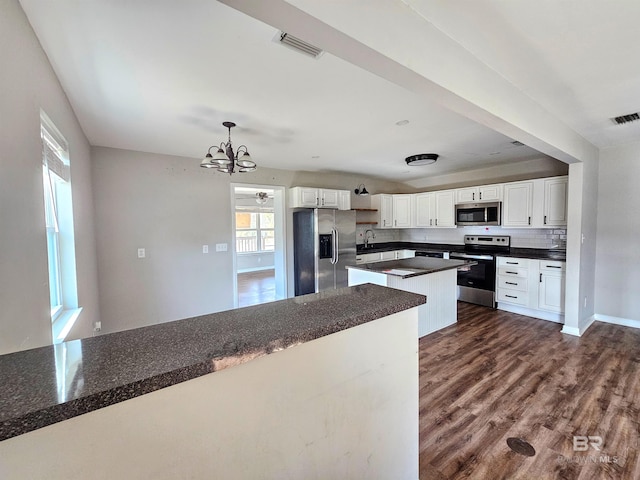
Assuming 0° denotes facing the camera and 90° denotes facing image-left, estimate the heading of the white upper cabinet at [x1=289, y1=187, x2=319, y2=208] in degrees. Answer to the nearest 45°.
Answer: approximately 315°

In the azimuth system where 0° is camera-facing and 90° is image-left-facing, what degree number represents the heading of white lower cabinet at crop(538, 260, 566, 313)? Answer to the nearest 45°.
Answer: approximately 45°

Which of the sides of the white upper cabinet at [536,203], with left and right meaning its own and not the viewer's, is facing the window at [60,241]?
front

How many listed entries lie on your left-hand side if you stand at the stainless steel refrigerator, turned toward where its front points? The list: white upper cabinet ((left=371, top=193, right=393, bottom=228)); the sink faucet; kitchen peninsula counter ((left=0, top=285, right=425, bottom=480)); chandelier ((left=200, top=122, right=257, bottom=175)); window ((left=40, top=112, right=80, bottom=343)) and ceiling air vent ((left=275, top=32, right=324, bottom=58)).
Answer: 2

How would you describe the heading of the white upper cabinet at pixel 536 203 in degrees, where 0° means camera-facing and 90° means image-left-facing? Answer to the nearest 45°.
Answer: approximately 45°

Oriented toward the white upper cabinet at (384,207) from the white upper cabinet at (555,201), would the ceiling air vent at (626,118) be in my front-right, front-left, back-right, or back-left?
back-left

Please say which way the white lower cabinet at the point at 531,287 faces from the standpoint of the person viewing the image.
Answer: facing the viewer and to the left of the viewer

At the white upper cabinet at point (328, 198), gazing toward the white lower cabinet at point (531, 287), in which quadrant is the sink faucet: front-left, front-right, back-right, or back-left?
front-left

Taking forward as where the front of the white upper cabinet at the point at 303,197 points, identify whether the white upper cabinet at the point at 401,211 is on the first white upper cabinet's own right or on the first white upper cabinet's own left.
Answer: on the first white upper cabinet's own left

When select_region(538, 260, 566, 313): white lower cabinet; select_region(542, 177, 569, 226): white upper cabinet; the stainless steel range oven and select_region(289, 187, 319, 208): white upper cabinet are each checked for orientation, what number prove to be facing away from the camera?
0

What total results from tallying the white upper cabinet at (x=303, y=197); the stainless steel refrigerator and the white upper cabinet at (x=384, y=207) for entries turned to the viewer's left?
0

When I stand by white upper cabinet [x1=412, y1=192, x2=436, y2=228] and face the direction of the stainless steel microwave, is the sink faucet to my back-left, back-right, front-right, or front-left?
back-right

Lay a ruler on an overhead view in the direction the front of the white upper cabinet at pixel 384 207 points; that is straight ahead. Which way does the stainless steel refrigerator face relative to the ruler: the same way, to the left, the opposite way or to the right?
the same way

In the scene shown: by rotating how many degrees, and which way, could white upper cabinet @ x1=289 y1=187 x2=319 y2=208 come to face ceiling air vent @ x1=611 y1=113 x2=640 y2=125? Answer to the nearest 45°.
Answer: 0° — it already faces it

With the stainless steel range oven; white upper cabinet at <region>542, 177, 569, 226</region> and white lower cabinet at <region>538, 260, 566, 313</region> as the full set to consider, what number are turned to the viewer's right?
0

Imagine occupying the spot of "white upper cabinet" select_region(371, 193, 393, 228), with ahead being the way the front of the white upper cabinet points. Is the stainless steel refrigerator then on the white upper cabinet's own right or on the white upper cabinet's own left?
on the white upper cabinet's own right

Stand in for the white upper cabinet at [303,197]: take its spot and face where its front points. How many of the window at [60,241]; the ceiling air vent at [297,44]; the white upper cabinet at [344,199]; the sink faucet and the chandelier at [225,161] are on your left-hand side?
2
